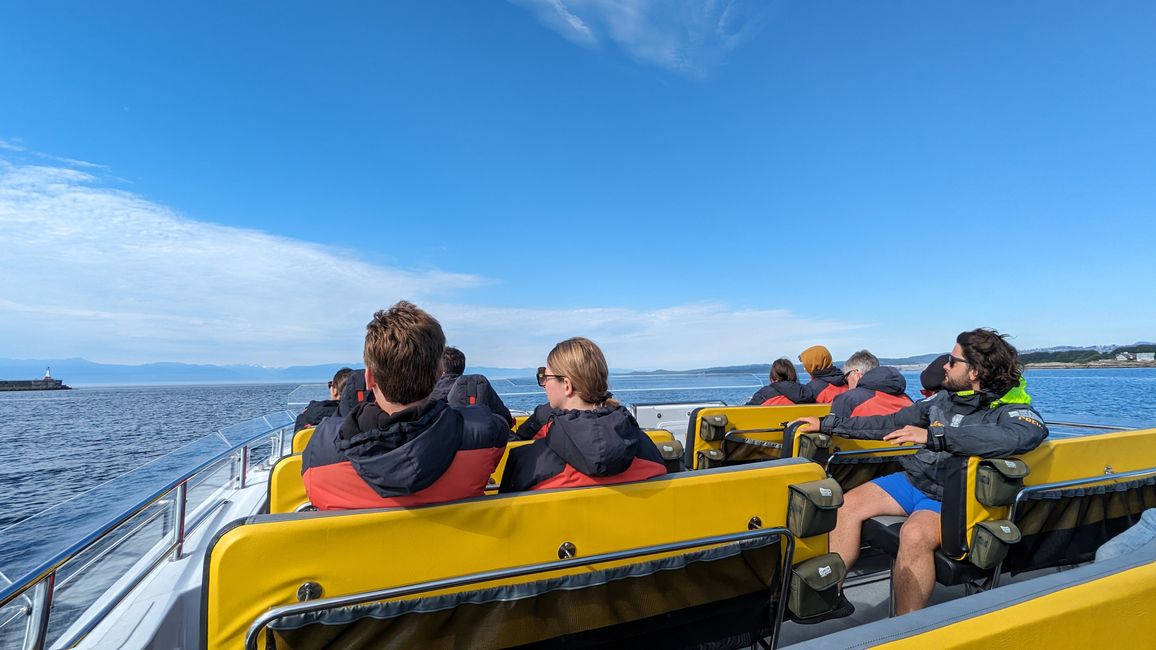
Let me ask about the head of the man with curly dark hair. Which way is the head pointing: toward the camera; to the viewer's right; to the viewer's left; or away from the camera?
to the viewer's left

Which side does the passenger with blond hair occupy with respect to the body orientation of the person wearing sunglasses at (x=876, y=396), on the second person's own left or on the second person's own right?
on the second person's own left

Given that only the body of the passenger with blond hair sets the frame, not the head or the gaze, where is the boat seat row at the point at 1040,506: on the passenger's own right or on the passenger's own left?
on the passenger's own right

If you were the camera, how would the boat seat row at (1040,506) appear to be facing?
facing away from the viewer and to the left of the viewer

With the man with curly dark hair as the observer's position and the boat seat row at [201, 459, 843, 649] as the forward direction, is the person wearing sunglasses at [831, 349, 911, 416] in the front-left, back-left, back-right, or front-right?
back-right

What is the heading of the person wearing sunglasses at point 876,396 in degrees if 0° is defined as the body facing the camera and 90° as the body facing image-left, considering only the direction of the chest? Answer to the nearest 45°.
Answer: approximately 135°

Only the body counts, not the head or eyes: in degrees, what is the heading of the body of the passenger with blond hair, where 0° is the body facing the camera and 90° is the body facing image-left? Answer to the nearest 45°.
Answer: approximately 135°
